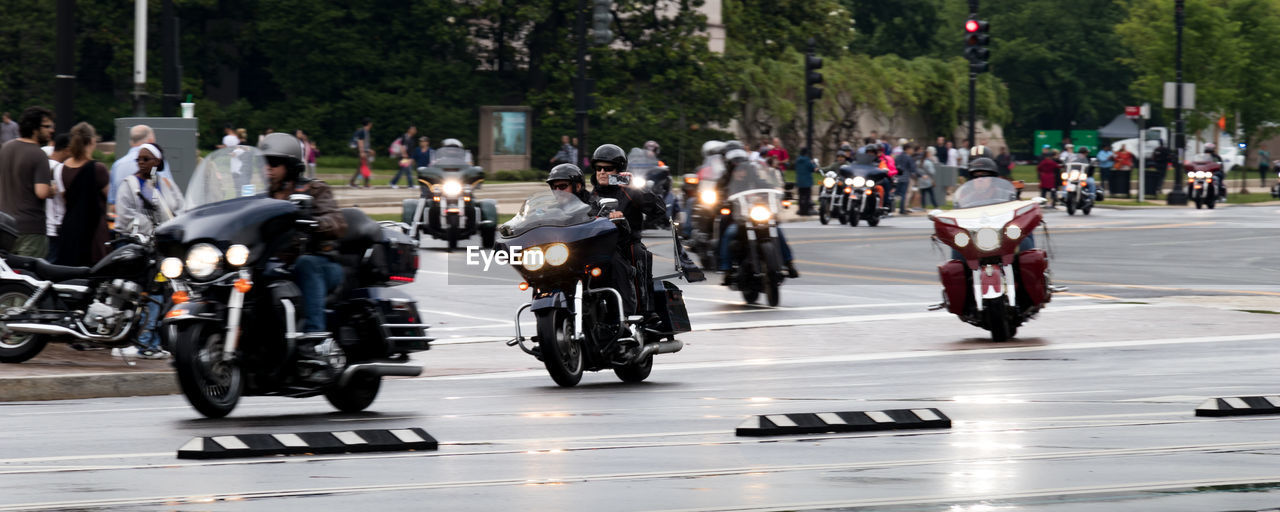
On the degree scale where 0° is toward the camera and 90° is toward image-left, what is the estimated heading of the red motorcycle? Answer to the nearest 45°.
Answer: approximately 0°

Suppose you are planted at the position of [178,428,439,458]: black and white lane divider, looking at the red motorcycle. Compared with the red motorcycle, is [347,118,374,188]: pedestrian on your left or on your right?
left

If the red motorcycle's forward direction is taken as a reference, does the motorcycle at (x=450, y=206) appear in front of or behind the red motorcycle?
behind

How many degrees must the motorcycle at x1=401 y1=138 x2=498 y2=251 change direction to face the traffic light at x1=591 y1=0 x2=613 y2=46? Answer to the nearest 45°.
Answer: approximately 135° to its left

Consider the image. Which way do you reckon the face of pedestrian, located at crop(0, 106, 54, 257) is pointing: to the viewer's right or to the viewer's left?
to the viewer's right

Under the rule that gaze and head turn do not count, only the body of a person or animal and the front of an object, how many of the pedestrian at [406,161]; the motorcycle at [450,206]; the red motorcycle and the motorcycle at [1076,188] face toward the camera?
3

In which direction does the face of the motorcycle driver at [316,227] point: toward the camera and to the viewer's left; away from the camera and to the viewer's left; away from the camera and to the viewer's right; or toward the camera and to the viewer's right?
toward the camera and to the viewer's left

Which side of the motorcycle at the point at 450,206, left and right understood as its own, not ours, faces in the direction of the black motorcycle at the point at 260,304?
front

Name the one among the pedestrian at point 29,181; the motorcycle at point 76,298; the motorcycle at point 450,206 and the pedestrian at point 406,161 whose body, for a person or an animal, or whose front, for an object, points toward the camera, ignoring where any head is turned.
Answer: the motorcycle at point 450,206
